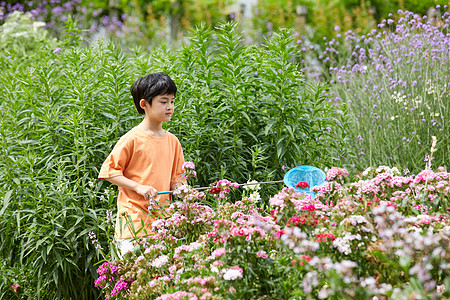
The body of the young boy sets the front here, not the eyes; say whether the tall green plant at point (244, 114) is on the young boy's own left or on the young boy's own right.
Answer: on the young boy's own left

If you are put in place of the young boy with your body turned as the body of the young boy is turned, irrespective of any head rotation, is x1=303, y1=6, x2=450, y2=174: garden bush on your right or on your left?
on your left

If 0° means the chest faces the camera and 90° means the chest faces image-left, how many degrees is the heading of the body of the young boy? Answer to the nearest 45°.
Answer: approximately 315°

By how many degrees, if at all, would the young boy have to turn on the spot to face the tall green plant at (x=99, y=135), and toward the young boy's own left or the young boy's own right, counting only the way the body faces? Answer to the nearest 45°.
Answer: approximately 135° to the young boy's own left
